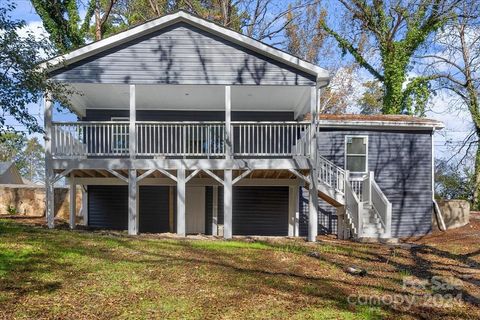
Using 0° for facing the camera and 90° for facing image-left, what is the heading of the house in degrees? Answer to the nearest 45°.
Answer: approximately 0°

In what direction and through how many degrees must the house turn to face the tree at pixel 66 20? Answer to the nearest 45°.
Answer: approximately 135° to its right

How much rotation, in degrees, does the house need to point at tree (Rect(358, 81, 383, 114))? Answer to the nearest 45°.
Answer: approximately 135° to its left

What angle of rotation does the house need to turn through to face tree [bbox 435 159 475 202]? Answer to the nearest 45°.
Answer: approximately 135° to its left

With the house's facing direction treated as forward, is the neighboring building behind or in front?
behind
